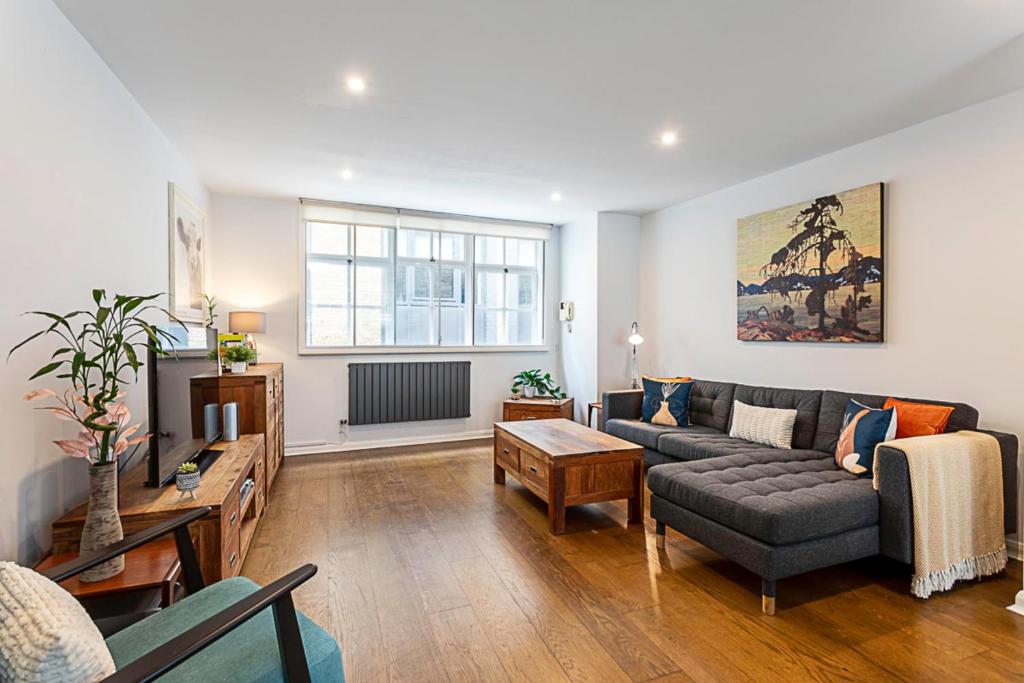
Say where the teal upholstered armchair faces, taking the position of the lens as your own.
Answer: facing away from the viewer and to the right of the viewer

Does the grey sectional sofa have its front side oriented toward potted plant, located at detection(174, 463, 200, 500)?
yes

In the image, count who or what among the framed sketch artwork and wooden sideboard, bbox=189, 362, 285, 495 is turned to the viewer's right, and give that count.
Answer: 2

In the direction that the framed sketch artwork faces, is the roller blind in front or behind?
in front

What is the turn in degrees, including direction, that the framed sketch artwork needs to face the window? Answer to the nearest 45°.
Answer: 0° — it already faces it

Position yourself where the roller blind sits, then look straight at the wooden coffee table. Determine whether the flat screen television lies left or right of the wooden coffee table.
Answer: right

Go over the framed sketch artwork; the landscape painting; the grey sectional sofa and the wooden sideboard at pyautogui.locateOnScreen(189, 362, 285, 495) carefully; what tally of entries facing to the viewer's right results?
2

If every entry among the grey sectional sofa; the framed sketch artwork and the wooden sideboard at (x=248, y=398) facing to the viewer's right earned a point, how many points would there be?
2

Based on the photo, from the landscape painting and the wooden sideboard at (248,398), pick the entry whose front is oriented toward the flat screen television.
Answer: the landscape painting

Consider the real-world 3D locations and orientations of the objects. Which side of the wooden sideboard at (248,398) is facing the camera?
right

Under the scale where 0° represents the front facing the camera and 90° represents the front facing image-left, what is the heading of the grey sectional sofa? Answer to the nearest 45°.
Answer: approximately 45°

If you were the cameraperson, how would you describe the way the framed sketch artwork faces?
facing to the right of the viewer
